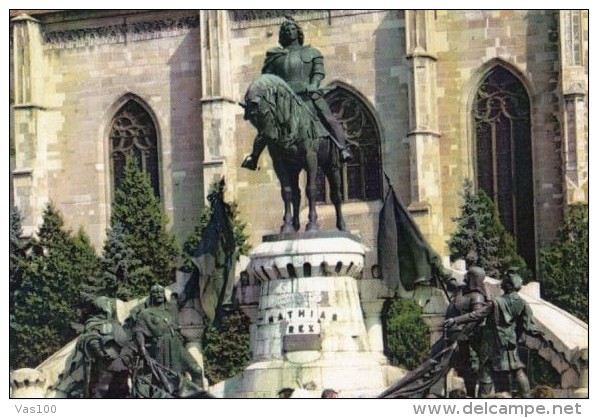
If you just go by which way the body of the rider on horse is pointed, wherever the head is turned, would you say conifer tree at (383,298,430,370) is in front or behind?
behind

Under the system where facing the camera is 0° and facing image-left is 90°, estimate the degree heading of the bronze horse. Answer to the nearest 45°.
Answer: approximately 45°

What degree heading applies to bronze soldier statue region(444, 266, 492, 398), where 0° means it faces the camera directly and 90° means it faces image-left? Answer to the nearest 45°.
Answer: approximately 45°

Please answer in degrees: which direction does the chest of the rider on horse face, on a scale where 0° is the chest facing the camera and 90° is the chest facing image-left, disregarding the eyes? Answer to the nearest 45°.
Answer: approximately 0°
